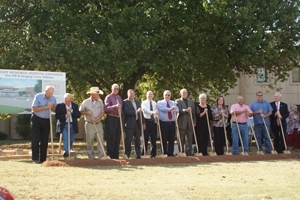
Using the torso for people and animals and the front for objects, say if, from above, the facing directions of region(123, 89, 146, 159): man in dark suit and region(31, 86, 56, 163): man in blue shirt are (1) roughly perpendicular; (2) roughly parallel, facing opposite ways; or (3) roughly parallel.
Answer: roughly parallel

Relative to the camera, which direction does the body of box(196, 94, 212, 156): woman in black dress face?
toward the camera

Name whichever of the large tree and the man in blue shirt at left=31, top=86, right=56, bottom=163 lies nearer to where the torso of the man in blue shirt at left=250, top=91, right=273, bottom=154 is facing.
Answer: the man in blue shirt

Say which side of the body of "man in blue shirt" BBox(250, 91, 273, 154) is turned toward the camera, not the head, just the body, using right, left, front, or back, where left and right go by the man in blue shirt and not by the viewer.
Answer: front

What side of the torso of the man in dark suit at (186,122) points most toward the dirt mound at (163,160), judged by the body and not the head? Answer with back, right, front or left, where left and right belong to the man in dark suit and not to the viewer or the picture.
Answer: front

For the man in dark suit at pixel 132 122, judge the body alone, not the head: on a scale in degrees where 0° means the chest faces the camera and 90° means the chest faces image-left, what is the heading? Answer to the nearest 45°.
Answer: approximately 315°

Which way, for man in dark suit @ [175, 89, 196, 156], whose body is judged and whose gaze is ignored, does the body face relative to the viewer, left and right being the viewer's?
facing the viewer

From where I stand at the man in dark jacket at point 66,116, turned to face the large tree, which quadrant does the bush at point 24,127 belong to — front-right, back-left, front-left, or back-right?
front-left

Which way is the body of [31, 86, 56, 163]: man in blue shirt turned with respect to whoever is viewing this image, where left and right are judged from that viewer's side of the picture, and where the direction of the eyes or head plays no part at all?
facing the viewer and to the right of the viewer

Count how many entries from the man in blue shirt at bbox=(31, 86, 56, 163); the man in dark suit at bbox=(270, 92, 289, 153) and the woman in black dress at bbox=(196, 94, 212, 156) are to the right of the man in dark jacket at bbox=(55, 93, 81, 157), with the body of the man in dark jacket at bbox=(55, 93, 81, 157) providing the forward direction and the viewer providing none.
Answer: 1
